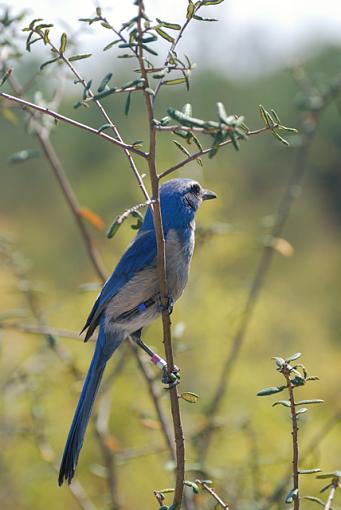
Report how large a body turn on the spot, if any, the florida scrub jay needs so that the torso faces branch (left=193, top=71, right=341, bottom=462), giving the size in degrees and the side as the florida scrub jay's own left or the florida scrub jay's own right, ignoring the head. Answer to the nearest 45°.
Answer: approximately 45° to the florida scrub jay's own left

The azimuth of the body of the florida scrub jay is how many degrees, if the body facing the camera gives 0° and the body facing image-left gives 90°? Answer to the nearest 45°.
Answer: approximately 270°
